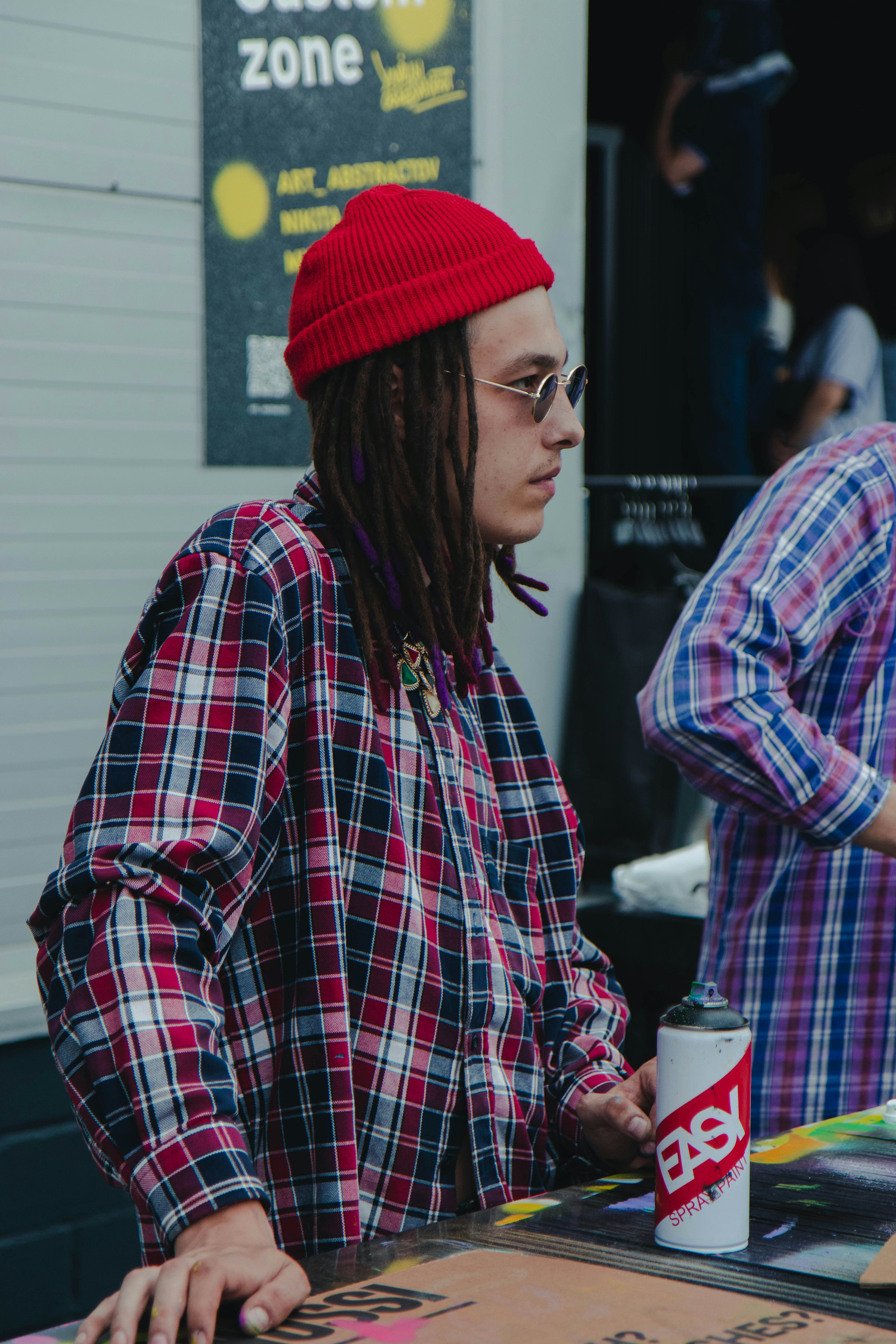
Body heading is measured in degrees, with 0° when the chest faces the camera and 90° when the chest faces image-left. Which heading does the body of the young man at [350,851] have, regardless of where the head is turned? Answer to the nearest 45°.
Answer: approximately 315°

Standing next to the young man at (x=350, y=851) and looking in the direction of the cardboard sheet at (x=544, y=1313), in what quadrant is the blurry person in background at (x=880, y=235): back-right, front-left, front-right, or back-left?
back-left

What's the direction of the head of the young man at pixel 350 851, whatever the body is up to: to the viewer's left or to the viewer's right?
to the viewer's right

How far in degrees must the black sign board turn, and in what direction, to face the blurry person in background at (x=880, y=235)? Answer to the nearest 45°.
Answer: approximately 135° to its left

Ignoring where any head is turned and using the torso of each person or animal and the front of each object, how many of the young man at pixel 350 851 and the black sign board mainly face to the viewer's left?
0

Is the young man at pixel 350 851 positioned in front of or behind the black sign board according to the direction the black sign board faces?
in front

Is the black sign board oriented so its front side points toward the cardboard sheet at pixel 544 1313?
yes

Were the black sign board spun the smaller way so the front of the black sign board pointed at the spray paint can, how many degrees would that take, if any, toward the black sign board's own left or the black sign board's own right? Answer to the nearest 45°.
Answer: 0° — it already faces it

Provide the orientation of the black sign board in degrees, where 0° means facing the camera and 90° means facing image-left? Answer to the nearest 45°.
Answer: approximately 0°

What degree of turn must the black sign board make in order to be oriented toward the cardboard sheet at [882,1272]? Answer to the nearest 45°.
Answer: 0° — it already faces it

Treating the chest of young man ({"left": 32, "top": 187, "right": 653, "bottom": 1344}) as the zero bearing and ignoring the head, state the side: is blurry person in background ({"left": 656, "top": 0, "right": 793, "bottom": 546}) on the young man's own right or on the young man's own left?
on the young man's own left
